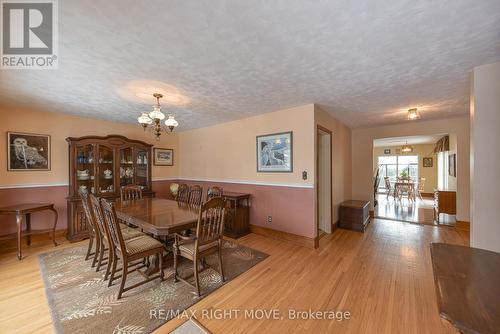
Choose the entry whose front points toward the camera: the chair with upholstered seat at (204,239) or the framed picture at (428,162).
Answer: the framed picture

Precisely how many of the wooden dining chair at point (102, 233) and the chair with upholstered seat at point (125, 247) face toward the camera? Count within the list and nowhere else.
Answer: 0

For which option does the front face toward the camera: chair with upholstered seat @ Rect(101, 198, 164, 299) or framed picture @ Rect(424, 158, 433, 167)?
the framed picture

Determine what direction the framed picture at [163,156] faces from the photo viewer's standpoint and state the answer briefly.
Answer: facing the viewer and to the right of the viewer

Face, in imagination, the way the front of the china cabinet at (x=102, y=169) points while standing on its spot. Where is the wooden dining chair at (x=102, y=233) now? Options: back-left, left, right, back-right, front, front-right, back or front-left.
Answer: front-right

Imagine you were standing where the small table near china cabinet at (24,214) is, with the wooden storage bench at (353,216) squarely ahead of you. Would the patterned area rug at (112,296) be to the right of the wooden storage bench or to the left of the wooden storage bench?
right

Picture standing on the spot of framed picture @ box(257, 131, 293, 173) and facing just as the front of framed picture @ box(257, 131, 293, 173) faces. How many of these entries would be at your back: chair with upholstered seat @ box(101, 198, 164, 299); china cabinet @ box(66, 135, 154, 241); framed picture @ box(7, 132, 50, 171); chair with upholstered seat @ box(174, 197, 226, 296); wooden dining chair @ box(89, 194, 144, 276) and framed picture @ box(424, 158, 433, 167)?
1

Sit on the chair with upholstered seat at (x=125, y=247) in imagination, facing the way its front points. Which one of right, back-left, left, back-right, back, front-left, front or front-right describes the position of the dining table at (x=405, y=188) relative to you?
front-right

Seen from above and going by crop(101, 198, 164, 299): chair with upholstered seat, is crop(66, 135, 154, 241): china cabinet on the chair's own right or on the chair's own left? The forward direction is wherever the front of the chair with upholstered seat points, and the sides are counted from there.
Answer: on the chair's own left

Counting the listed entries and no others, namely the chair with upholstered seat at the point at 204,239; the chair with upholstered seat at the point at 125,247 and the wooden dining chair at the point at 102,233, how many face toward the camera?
0

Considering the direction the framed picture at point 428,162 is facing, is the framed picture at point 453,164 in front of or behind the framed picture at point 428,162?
in front

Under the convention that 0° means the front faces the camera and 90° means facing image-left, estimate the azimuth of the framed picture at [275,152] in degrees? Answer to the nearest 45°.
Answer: approximately 45°

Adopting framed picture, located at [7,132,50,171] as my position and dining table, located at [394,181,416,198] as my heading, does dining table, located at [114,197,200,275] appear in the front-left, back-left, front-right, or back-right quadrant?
front-right

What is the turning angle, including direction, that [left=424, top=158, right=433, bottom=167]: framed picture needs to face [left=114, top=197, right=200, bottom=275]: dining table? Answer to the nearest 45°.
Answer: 0° — it already faces it

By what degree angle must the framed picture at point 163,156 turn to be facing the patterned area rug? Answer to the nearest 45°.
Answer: approximately 45° to its right

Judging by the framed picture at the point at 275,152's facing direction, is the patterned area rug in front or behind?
in front

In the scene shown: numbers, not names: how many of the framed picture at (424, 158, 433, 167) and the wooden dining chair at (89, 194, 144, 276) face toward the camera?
1

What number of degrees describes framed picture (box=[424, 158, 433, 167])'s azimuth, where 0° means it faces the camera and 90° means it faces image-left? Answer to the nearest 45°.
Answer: approximately 0°

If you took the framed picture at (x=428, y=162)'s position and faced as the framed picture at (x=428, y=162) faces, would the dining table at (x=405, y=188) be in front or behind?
in front

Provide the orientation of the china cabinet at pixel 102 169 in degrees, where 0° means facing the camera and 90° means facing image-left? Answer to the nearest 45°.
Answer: approximately 315°
